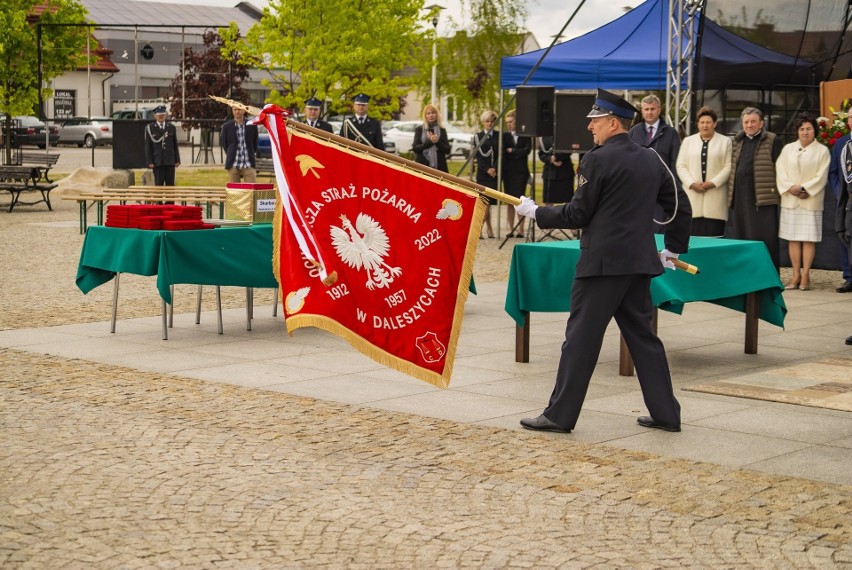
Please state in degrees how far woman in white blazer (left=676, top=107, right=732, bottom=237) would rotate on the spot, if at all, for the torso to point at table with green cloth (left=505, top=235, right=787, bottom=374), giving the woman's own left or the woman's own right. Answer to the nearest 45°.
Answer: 0° — they already face it

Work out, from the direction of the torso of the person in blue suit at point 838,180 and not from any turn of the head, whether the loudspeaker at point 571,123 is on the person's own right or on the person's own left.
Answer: on the person's own right

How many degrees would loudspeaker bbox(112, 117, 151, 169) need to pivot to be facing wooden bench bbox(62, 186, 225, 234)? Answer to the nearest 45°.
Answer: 0° — it already faces it

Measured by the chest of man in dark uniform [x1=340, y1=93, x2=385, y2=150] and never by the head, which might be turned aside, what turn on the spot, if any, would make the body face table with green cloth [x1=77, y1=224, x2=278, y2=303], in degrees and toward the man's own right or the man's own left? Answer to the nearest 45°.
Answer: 0° — they already face it

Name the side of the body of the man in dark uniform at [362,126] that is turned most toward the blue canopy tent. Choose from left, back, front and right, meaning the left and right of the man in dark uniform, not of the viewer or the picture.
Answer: left

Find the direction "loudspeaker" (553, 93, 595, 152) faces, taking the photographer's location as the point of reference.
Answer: facing the viewer

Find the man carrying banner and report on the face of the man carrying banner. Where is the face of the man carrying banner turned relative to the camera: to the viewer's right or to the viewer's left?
to the viewer's left

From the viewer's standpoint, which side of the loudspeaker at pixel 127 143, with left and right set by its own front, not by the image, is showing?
front

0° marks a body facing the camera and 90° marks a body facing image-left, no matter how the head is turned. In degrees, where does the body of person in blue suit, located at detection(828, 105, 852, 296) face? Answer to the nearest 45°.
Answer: approximately 45°

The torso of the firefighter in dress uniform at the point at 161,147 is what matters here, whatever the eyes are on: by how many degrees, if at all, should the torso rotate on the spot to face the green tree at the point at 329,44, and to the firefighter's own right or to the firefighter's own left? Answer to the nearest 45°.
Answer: approximately 180°
